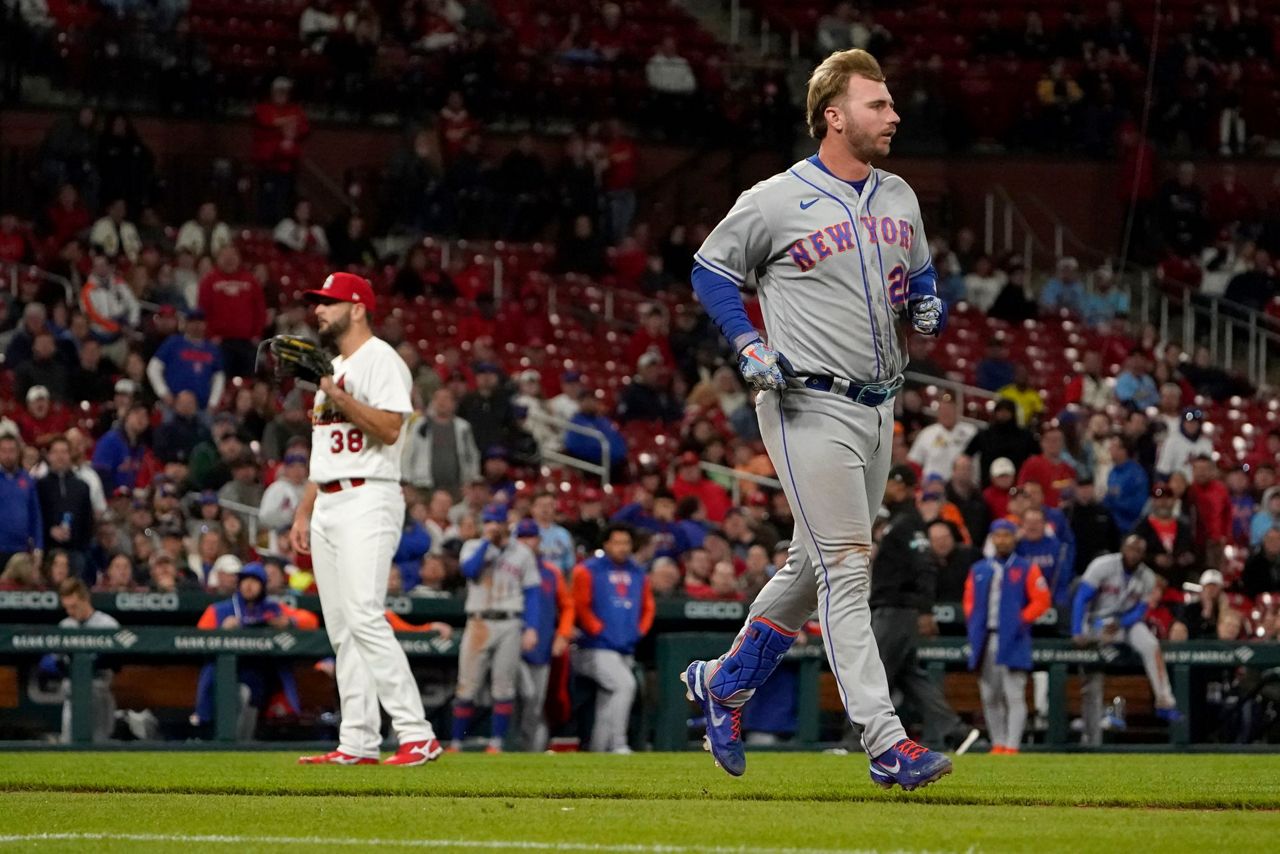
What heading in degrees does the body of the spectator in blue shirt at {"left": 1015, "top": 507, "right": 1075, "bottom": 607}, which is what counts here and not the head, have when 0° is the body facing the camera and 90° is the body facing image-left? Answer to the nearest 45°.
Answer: approximately 0°

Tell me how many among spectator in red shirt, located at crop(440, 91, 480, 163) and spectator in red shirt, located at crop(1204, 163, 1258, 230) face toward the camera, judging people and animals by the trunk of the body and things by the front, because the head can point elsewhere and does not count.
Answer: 2

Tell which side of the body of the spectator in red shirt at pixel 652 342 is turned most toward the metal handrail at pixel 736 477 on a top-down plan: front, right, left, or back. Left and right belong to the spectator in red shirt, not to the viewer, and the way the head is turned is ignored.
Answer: front

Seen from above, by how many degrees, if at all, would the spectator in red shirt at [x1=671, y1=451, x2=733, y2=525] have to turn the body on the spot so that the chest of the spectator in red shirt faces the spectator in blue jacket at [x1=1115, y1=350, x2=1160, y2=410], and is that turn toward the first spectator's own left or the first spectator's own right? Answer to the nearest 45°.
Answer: approximately 135° to the first spectator's own left

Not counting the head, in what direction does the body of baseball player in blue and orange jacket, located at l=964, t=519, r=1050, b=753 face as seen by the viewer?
toward the camera

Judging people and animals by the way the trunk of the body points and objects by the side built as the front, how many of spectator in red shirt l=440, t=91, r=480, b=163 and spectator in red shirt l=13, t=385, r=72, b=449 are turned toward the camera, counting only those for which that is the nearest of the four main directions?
2

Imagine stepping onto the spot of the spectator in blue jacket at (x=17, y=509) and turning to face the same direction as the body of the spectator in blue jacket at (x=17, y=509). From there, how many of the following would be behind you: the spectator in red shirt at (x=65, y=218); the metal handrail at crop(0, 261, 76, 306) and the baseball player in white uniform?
2

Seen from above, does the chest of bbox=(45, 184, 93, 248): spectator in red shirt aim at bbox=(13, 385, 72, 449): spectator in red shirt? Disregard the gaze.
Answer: yes

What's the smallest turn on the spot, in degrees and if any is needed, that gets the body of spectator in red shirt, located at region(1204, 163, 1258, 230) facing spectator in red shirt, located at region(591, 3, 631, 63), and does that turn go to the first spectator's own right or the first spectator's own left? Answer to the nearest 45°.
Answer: approximately 90° to the first spectator's own right

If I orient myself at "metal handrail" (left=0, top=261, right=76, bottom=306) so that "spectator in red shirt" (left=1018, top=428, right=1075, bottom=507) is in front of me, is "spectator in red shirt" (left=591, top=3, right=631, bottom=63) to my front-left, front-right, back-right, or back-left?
front-left

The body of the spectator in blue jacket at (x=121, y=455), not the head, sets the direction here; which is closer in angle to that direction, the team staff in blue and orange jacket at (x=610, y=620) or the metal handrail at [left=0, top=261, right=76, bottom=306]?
the team staff in blue and orange jacket

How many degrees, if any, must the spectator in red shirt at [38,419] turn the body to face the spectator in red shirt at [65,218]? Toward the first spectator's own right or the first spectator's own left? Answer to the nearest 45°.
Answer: approximately 180°

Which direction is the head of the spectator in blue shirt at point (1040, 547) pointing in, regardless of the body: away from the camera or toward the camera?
toward the camera

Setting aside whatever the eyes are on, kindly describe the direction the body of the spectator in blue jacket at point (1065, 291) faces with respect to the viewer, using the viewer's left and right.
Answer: facing the viewer

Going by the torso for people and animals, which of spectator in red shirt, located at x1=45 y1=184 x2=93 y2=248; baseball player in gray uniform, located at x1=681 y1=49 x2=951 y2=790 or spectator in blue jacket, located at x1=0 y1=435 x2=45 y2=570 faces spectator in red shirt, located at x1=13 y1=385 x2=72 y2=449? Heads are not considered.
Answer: spectator in red shirt, located at x1=45 y1=184 x2=93 y2=248

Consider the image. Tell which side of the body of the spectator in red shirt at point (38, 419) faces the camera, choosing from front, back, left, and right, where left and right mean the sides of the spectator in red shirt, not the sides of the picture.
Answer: front

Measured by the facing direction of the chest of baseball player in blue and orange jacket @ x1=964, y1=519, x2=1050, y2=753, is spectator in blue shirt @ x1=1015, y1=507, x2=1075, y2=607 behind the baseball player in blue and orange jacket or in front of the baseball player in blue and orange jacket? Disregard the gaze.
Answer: behind

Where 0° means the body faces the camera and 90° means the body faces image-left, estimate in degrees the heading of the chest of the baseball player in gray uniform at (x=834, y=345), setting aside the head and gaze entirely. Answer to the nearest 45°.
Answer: approximately 315°
